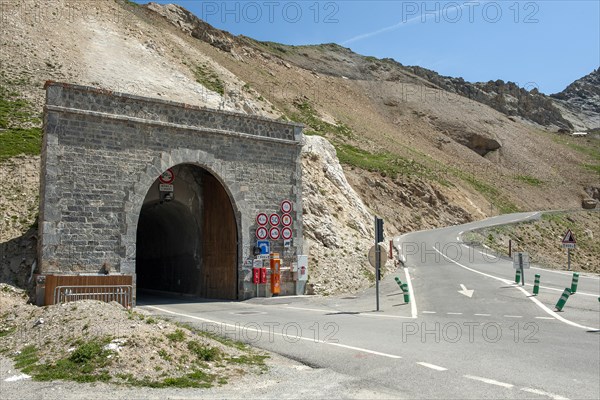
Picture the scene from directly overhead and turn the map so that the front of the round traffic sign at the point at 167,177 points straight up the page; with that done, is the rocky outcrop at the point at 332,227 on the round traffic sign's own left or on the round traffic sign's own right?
on the round traffic sign's own left

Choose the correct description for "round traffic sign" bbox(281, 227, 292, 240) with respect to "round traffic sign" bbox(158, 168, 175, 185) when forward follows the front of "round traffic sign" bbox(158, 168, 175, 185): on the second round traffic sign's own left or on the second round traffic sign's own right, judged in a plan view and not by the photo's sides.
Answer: on the second round traffic sign's own left

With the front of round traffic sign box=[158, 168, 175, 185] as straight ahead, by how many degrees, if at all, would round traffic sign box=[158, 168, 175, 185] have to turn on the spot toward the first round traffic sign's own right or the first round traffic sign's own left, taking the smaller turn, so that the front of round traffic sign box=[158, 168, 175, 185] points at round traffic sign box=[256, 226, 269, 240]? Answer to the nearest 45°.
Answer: approximately 90° to the first round traffic sign's own left

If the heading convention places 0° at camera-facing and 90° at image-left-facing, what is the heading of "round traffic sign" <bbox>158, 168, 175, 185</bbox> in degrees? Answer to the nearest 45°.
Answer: approximately 0°

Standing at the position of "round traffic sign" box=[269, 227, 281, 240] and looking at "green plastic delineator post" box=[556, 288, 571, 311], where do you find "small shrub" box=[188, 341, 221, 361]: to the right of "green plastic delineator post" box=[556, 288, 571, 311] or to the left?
right

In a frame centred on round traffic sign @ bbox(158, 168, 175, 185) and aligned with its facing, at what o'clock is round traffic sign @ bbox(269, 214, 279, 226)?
round traffic sign @ bbox(269, 214, 279, 226) is roughly at 9 o'clock from round traffic sign @ bbox(158, 168, 175, 185).

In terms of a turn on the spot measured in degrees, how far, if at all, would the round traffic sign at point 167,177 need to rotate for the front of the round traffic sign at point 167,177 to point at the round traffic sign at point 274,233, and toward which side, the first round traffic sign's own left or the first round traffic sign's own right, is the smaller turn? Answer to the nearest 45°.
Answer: approximately 90° to the first round traffic sign's own left

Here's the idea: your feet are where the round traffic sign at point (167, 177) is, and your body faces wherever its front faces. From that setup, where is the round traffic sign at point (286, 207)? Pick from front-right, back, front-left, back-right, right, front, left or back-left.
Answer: left

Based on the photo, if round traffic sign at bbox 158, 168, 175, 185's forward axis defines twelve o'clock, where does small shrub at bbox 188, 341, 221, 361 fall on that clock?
The small shrub is roughly at 12 o'clock from the round traffic sign.

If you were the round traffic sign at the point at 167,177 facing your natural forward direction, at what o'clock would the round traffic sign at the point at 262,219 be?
the round traffic sign at the point at 262,219 is roughly at 9 o'clock from the round traffic sign at the point at 167,177.

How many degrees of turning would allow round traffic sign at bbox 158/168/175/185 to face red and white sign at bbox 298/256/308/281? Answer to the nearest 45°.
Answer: approximately 90° to its left
